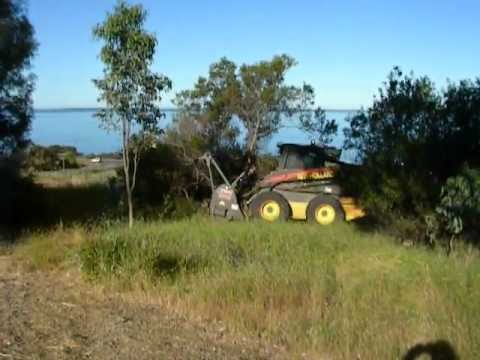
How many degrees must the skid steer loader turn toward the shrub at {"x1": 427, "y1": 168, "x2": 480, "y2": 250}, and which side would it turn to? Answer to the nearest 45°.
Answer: approximately 135° to its left

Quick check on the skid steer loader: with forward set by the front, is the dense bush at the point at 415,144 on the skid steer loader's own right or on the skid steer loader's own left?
on the skid steer loader's own left

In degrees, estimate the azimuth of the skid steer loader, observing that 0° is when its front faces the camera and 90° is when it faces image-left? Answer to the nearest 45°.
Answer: approximately 90°

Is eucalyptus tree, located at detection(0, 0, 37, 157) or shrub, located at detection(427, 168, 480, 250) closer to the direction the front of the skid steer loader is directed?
the eucalyptus tree

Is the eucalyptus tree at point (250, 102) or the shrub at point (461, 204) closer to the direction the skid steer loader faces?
the eucalyptus tree

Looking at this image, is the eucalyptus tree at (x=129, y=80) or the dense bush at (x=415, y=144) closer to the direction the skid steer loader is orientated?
the eucalyptus tree

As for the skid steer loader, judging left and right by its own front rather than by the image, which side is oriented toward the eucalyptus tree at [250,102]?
right

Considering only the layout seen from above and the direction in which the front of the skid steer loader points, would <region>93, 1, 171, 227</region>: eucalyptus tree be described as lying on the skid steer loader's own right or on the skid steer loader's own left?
on the skid steer loader's own left

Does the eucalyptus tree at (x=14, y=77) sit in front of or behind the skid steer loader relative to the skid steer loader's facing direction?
in front
